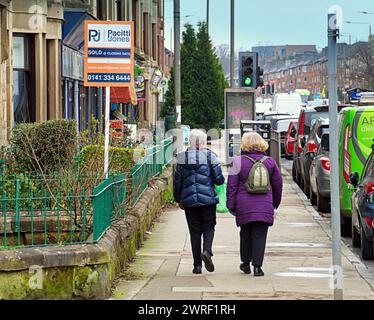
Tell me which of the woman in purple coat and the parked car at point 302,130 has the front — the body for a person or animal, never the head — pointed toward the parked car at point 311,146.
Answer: the woman in purple coat

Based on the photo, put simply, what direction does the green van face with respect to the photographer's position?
facing away from the viewer

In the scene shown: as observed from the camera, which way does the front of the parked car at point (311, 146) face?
facing away from the viewer

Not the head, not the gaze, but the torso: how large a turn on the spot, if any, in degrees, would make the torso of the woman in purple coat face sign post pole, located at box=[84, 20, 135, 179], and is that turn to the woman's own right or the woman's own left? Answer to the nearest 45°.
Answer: approximately 45° to the woman's own left

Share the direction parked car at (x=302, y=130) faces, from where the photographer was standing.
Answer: facing away from the viewer

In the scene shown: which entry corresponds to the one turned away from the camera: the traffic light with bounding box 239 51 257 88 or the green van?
the green van

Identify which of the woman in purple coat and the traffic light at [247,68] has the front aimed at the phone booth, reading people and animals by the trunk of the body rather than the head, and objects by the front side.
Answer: the woman in purple coat

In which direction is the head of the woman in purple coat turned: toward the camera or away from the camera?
away from the camera

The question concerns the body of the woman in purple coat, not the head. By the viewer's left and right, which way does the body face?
facing away from the viewer

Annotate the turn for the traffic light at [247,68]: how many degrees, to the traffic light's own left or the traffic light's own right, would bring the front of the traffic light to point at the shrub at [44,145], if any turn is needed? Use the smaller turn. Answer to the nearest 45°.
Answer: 0° — it already faces it
